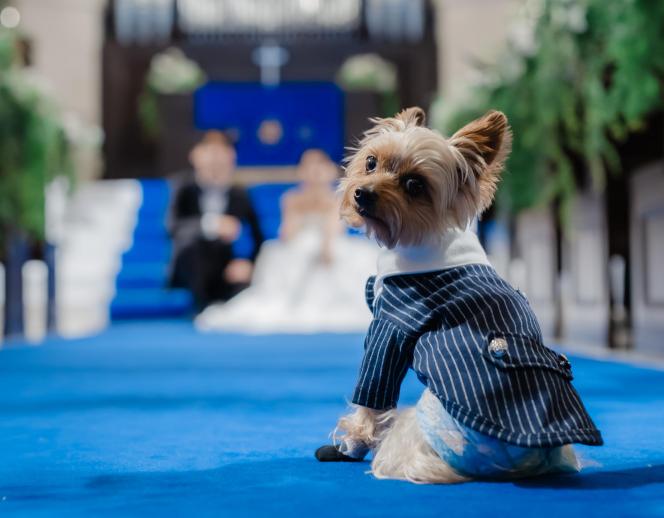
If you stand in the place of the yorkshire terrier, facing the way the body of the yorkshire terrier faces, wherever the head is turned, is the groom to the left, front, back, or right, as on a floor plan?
right

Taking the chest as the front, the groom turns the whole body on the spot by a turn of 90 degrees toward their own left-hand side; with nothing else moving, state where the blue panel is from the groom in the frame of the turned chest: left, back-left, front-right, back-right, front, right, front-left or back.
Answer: left

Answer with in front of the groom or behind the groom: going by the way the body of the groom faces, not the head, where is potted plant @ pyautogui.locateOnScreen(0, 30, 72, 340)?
in front

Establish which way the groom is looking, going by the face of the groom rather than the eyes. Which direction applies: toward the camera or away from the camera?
toward the camera

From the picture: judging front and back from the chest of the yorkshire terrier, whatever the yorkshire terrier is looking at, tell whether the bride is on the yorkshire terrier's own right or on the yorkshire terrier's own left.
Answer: on the yorkshire terrier's own right

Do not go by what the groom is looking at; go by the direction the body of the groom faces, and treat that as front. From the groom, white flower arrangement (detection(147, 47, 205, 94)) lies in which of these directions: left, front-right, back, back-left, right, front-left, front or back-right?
back

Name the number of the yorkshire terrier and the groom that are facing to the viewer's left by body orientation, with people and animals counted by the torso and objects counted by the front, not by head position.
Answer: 1

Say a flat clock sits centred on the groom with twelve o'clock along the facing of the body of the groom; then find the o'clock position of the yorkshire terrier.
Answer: The yorkshire terrier is roughly at 12 o'clock from the groom.

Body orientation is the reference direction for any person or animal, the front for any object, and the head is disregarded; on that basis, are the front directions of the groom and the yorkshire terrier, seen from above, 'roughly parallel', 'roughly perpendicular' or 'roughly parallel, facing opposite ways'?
roughly perpendicular

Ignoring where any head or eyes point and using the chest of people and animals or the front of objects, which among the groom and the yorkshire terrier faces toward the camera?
the groom

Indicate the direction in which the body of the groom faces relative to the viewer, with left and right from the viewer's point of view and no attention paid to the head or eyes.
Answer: facing the viewer
